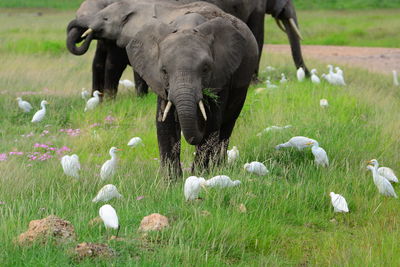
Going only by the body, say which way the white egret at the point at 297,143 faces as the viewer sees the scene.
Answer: to the viewer's left

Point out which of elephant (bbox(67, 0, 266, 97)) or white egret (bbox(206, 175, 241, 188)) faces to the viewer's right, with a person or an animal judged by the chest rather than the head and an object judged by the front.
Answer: the white egret

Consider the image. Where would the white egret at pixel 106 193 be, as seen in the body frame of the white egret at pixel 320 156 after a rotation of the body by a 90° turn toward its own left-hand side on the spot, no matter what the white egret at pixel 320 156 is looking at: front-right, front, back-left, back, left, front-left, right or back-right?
front-right

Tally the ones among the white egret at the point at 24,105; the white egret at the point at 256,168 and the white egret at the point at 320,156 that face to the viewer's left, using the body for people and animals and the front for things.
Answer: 3

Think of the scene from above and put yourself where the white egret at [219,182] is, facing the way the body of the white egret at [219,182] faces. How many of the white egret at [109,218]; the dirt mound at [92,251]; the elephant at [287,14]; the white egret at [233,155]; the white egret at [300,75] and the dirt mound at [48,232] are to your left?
3

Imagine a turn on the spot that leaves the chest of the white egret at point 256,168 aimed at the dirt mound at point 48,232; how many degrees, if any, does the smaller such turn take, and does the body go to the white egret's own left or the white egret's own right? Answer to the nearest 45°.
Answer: approximately 45° to the white egret's own left

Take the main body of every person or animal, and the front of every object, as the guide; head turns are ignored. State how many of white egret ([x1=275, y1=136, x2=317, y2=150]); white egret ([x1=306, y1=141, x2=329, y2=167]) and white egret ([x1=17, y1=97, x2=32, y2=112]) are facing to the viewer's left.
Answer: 3

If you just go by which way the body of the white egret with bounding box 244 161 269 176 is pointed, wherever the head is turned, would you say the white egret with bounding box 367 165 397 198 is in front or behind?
behind

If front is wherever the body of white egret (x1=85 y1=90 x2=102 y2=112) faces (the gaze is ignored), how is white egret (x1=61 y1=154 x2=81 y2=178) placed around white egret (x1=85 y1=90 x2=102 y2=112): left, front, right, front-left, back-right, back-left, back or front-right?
right

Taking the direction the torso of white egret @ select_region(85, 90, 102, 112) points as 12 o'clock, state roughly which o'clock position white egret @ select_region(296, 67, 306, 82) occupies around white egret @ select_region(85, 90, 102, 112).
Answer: white egret @ select_region(296, 67, 306, 82) is roughly at 11 o'clock from white egret @ select_region(85, 90, 102, 112).

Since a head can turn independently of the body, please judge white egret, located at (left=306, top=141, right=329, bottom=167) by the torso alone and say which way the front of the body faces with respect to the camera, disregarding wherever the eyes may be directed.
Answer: to the viewer's left

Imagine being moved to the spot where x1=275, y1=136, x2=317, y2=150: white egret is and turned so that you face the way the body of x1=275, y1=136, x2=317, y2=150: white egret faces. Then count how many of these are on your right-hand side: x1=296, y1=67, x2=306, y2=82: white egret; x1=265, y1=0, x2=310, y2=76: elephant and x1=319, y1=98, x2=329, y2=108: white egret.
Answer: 3

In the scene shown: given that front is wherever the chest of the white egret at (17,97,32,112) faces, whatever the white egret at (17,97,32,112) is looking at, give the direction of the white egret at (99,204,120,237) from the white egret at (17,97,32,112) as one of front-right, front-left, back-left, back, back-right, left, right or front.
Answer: left
